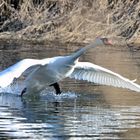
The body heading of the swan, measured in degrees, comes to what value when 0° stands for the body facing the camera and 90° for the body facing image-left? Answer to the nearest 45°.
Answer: approximately 315°
